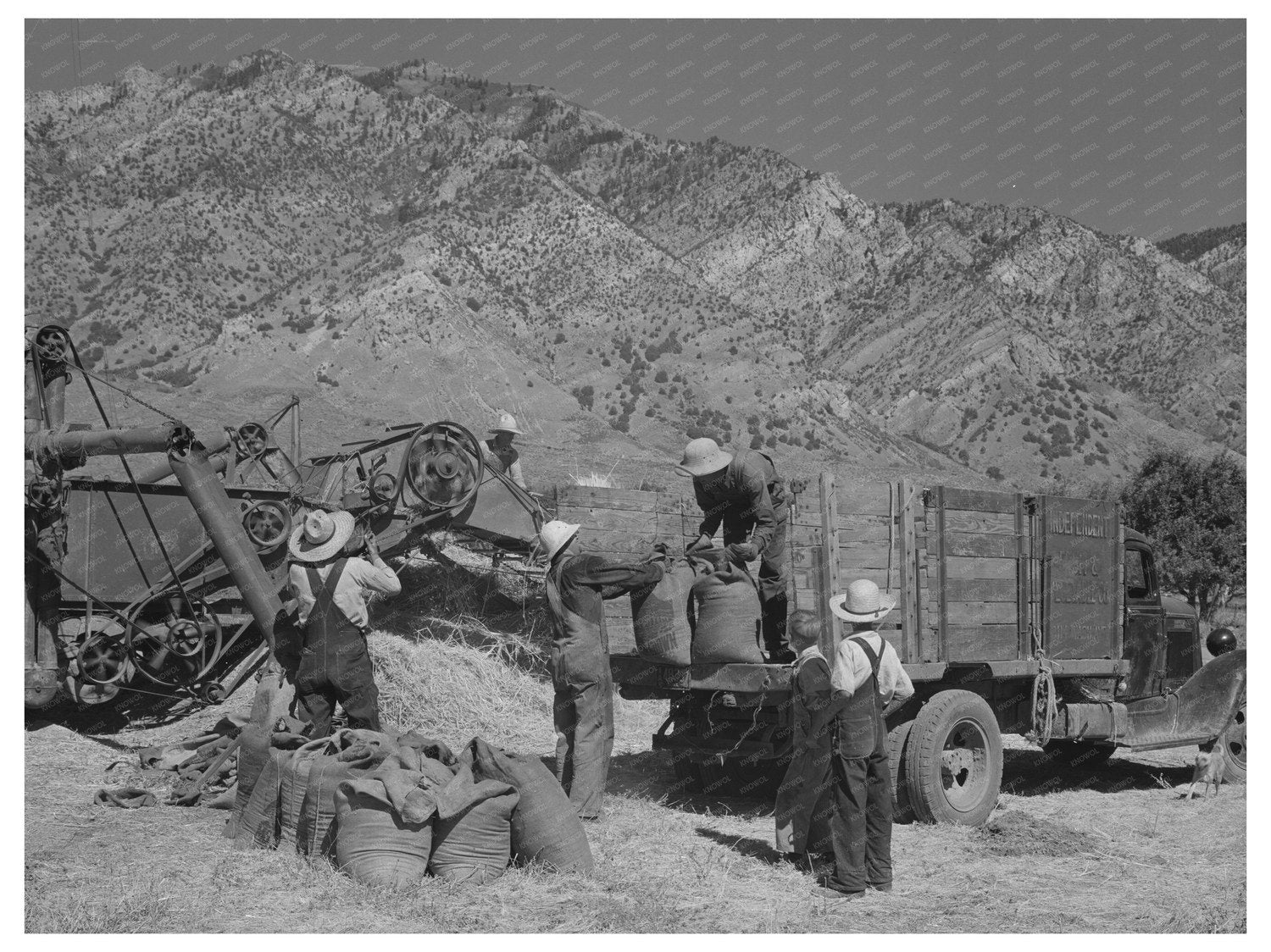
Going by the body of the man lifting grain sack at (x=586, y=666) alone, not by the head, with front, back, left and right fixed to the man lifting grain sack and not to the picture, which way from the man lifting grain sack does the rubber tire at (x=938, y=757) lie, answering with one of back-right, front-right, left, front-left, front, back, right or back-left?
front-right

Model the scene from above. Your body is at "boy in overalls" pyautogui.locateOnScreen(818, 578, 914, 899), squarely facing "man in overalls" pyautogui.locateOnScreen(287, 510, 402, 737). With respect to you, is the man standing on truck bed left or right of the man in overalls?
right

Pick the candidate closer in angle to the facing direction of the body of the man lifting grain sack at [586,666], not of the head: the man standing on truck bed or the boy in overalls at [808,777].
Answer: the man standing on truck bed

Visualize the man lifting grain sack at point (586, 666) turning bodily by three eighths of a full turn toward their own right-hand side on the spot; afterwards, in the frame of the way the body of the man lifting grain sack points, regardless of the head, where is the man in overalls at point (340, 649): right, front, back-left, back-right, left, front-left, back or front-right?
right

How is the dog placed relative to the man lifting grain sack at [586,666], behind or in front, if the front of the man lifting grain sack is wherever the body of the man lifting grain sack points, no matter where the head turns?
in front

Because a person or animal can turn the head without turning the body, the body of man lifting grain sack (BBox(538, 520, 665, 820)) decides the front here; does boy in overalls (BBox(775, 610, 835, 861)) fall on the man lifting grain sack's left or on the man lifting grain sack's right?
on the man lifting grain sack's right

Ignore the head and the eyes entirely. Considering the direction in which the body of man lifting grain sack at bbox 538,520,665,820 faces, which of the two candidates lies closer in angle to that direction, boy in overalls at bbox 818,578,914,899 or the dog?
the dog

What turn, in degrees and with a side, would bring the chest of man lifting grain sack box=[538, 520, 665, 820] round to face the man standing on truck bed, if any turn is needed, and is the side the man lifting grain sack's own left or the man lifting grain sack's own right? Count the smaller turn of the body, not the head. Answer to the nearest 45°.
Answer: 0° — they already face them

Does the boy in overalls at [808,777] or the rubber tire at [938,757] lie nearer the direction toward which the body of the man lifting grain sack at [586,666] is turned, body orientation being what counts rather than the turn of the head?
the rubber tire

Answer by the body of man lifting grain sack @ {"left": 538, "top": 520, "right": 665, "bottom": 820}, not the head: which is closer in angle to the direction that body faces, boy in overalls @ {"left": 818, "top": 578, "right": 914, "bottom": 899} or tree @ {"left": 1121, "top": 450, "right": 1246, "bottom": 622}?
the tree

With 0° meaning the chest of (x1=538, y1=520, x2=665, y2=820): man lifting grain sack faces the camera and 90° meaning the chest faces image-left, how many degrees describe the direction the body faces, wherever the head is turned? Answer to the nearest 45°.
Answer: approximately 225°
